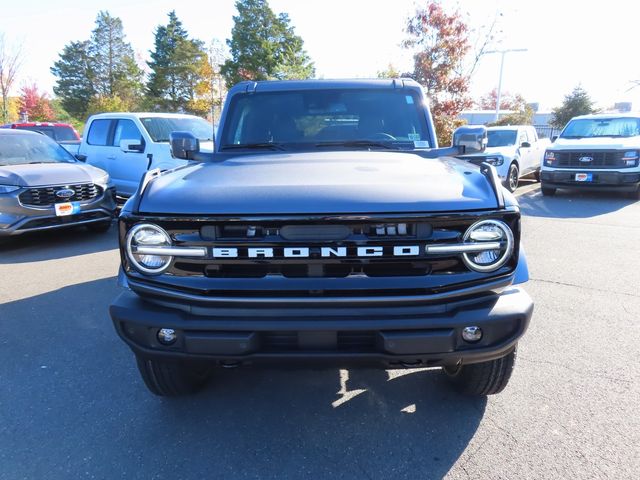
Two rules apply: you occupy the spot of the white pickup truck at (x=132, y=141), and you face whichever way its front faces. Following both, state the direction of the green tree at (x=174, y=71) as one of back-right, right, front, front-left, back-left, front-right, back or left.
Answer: back-left

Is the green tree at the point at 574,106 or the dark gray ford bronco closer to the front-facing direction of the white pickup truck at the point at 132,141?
the dark gray ford bronco

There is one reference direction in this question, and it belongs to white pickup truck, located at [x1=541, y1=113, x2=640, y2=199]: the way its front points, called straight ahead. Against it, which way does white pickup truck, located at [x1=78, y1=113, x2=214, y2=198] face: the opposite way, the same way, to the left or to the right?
to the left

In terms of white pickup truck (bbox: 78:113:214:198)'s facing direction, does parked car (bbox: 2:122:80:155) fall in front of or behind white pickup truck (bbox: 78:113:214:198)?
behind

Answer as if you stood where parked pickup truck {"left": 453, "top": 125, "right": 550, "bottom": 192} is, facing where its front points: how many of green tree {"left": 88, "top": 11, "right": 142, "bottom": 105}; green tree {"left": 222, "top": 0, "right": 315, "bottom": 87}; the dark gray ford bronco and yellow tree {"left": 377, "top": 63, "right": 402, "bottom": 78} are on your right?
3

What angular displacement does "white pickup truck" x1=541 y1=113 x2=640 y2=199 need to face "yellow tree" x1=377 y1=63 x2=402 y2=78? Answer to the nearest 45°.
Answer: approximately 135° to its right

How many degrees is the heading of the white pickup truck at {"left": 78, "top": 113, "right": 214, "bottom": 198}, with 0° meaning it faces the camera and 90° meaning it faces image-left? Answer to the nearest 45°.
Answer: approximately 315°

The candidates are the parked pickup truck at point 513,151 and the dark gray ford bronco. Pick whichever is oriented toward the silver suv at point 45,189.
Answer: the parked pickup truck

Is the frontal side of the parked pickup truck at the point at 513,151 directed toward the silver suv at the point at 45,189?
yes

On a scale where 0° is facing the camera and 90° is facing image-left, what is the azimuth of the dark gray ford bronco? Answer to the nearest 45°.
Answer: approximately 0°

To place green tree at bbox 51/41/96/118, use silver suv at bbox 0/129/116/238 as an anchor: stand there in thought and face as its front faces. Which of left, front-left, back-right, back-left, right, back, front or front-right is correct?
back-left

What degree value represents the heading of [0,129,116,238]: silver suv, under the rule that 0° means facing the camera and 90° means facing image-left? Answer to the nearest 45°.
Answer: approximately 315°
